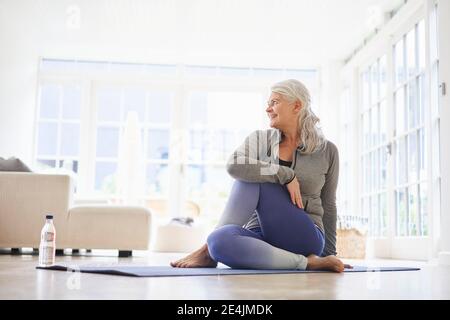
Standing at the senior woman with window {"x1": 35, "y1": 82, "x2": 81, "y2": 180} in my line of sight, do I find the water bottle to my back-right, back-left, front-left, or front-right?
front-left

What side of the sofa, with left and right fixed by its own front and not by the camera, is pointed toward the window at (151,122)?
left

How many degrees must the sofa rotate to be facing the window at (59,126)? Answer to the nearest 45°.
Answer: approximately 90° to its left

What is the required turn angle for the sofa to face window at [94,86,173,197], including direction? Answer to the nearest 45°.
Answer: approximately 90° to its left

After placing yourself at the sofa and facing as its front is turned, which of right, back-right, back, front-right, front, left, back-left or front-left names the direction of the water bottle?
right

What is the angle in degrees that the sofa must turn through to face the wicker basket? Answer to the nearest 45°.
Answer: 0° — it already faces it

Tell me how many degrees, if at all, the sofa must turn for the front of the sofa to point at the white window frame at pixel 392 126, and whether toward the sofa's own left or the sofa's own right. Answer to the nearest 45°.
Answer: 0° — it already faces it

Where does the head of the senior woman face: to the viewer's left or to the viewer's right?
to the viewer's left

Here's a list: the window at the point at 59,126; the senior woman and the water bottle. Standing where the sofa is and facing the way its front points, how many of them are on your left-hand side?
1

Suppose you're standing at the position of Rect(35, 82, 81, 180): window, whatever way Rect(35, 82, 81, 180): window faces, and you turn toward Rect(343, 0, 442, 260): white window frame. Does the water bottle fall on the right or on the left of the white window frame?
right

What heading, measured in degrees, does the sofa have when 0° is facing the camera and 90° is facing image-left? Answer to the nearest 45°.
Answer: approximately 270°

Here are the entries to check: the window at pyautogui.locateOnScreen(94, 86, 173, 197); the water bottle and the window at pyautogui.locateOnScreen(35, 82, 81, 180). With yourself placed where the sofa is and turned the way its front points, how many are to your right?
1
